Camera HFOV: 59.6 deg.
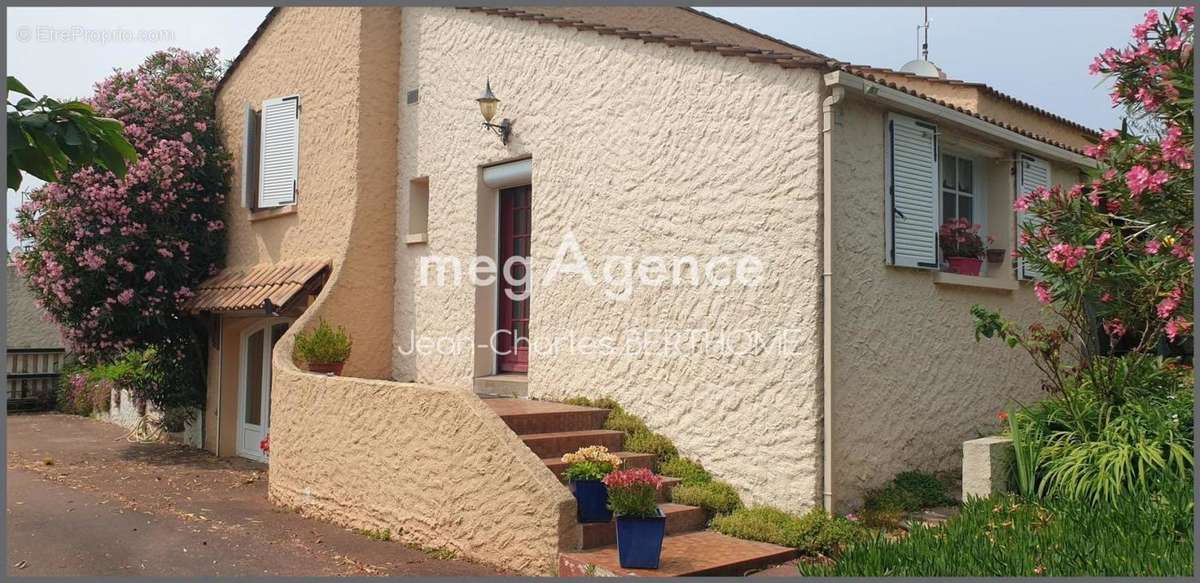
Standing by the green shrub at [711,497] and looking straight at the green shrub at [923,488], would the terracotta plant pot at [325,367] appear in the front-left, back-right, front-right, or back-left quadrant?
back-left

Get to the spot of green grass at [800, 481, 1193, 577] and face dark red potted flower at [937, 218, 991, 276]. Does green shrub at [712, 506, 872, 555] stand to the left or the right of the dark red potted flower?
left

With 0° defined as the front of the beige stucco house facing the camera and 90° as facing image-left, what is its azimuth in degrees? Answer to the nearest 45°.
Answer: approximately 45°

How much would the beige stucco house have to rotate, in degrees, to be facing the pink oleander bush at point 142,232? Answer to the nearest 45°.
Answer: approximately 90° to its right

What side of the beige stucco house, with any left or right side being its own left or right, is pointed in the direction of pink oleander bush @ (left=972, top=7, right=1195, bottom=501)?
left
